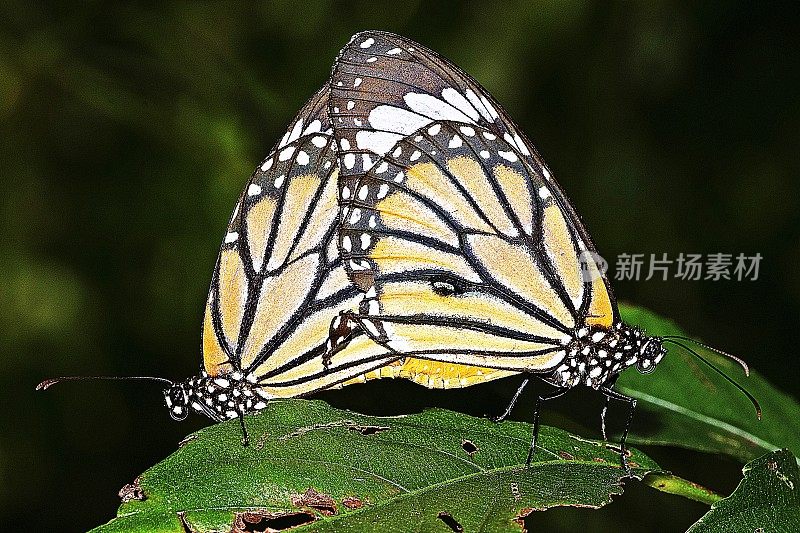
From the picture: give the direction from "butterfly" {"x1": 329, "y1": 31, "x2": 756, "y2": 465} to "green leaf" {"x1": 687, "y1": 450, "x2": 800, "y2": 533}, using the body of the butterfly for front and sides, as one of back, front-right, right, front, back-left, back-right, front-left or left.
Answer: front-right

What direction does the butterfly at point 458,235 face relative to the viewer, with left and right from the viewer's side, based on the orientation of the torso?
facing to the right of the viewer

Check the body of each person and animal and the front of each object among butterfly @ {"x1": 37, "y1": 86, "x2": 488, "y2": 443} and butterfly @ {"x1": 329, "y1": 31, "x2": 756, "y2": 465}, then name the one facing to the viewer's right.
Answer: butterfly @ {"x1": 329, "y1": 31, "x2": 756, "y2": 465}

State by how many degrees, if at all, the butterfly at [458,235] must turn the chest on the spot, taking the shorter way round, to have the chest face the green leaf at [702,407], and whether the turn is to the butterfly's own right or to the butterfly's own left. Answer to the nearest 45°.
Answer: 0° — it already faces it

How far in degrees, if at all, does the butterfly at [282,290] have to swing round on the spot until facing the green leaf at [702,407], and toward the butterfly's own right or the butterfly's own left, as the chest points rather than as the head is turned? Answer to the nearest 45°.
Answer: approximately 180°

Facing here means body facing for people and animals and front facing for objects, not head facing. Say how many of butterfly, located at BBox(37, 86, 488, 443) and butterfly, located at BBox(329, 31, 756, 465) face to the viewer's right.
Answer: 1

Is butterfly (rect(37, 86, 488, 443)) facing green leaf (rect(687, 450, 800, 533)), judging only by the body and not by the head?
no

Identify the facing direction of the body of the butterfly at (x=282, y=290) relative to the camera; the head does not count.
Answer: to the viewer's left

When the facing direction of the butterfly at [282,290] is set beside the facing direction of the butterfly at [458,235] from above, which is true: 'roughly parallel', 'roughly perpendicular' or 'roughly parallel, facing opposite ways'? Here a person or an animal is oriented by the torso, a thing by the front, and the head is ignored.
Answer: roughly parallel, facing opposite ways
